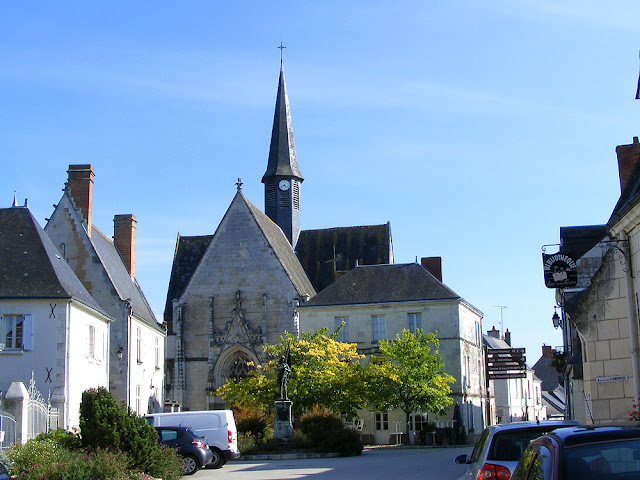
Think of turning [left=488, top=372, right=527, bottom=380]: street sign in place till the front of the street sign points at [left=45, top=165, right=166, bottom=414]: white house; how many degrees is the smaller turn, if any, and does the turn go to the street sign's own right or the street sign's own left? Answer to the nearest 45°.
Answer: approximately 45° to the street sign's own right

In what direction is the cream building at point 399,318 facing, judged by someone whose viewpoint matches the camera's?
facing the viewer

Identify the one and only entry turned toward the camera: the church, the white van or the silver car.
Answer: the church

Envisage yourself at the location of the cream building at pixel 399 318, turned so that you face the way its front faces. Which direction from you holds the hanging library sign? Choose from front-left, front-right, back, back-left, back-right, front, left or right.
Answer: front

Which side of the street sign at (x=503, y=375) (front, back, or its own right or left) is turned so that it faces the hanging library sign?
front

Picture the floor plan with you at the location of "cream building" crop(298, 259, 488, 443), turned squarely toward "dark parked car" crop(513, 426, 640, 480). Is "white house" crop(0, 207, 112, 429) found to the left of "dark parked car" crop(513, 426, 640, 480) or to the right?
right

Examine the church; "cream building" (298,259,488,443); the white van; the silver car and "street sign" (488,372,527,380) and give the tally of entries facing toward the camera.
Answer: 3

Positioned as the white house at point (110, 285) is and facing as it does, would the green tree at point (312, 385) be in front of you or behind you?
in front

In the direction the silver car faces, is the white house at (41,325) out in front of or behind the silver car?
in front

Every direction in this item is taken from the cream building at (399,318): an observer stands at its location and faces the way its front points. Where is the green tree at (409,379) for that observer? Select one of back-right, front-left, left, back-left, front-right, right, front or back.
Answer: front

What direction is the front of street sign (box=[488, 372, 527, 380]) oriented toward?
toward the camera

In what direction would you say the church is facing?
toward the camera

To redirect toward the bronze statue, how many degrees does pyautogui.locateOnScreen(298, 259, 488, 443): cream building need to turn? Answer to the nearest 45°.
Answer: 0° — it already faces it

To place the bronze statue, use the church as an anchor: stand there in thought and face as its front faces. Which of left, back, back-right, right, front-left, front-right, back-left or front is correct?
front

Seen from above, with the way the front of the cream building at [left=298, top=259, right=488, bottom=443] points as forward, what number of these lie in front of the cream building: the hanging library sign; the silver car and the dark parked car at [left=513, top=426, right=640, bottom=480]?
3

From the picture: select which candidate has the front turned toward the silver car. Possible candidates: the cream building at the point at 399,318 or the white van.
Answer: the cream building

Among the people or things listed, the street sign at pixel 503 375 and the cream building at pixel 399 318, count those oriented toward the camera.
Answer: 2

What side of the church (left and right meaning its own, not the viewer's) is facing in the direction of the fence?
front
